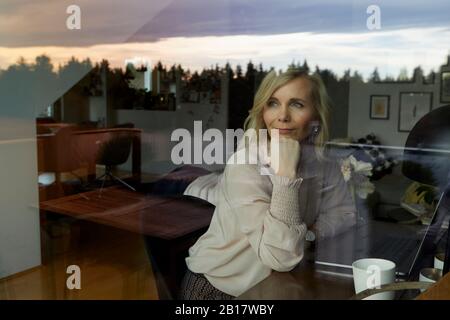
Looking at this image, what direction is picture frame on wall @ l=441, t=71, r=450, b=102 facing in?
toward the camera

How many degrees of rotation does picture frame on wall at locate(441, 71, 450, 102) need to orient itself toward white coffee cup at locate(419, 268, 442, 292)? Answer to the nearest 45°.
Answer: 0° — it already faces it

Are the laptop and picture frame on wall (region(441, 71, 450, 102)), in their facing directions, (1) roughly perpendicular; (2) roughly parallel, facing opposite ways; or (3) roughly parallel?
roughly perpendicular

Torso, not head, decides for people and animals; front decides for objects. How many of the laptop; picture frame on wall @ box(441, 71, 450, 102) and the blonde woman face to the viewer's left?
1

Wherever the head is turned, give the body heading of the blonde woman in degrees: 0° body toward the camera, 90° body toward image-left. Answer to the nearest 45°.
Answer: approximately 315°

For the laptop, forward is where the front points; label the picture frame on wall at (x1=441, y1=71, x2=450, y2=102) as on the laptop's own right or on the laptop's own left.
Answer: on the laptop's own right

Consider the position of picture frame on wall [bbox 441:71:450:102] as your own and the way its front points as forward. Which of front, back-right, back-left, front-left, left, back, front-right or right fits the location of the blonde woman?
front

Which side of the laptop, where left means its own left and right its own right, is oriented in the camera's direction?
left

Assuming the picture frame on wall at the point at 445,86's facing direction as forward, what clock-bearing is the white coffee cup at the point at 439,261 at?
The white coffee cup is roughly at 12 o'clock from the picture frame on wall.

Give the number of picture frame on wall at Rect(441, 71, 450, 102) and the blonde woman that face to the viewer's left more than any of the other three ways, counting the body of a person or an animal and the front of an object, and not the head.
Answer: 0

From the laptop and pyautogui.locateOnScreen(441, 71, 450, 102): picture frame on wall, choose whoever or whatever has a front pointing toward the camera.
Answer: the picture frame on wall

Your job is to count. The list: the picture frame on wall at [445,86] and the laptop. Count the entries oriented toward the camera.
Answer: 1

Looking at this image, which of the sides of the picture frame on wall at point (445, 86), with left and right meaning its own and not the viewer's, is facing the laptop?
front

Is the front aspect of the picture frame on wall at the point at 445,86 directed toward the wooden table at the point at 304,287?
yes
